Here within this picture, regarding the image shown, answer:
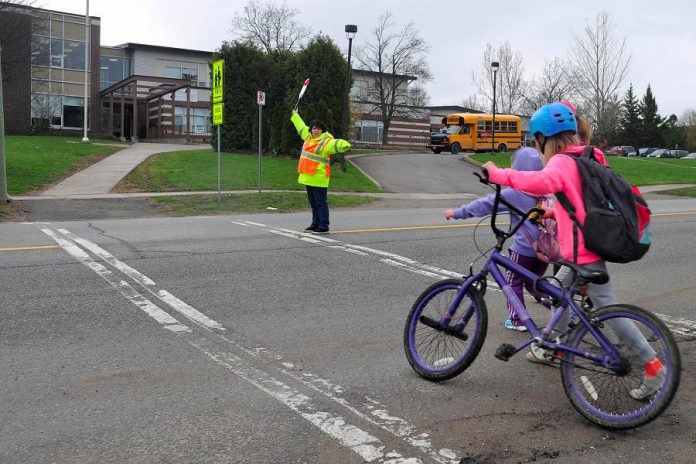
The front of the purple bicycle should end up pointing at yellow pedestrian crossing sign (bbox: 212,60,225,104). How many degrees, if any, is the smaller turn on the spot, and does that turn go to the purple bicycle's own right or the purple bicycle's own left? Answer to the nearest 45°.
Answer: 0° — it already faces it

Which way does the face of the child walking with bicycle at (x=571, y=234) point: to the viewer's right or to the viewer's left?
to the viewer's left

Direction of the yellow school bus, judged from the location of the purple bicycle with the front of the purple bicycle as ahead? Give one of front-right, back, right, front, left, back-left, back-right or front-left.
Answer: front-right

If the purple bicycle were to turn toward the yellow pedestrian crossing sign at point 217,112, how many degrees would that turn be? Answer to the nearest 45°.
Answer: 0° — it already faces it

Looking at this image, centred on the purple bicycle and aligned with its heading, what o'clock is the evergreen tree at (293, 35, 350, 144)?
The evergreen tree is roughly at 1 o'clock from the purple bicycle.

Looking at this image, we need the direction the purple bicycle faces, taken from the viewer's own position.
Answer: facing away from the viewer and to the left of the viewer

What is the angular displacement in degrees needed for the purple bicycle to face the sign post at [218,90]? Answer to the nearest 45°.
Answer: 0° — it already faces it
